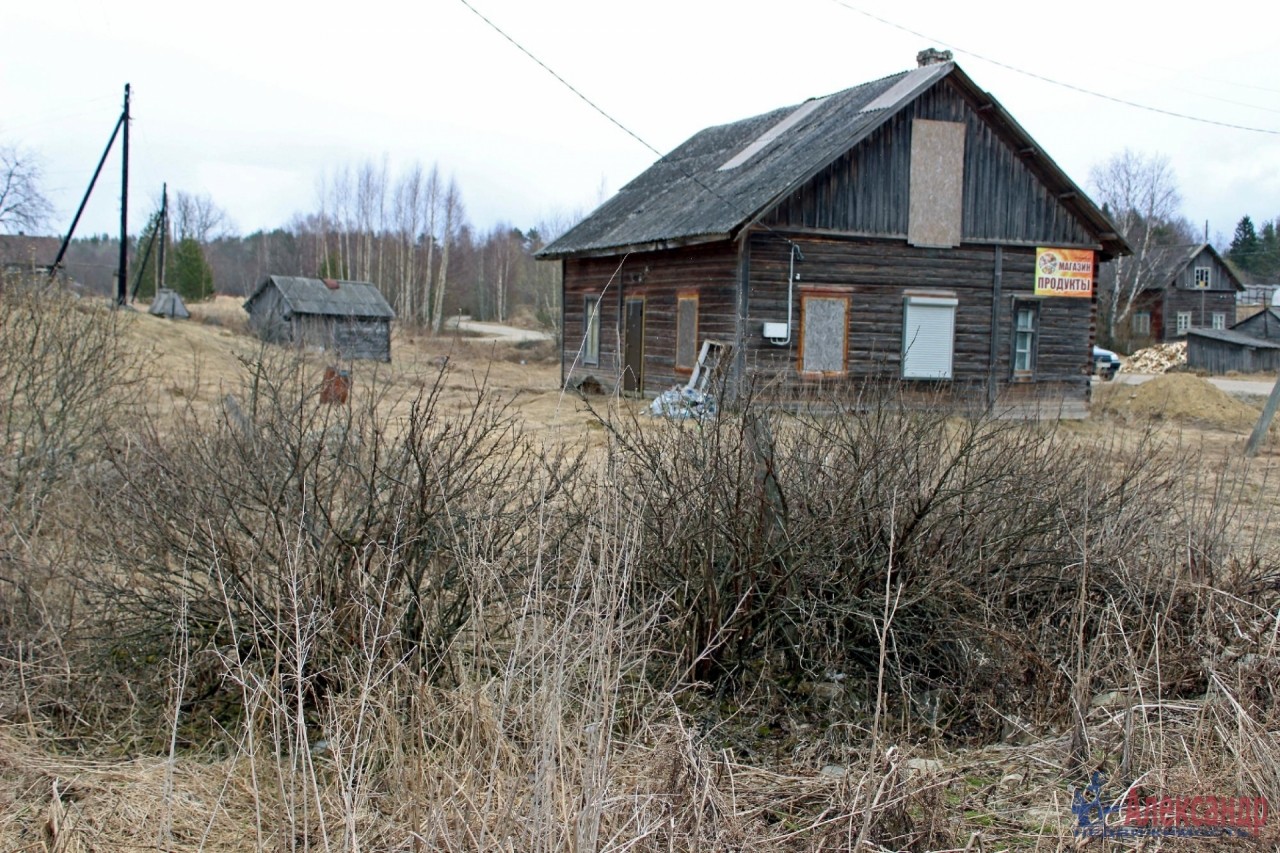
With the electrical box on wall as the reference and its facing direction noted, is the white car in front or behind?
behind

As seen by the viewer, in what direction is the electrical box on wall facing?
toward the camera

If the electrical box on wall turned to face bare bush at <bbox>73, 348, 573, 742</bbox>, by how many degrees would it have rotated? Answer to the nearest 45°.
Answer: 0° — it already faces it

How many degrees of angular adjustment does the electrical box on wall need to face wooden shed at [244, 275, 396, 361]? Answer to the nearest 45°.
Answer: approximately 135° to its right

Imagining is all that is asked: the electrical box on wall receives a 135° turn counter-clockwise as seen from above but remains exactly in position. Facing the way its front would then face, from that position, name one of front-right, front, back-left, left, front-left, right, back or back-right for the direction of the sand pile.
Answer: front

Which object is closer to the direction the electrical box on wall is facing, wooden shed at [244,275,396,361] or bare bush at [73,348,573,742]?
the bare bush

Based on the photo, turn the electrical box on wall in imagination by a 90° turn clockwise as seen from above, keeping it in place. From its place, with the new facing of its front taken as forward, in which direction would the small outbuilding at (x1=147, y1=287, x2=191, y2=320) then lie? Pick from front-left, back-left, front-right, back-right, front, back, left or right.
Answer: front-right

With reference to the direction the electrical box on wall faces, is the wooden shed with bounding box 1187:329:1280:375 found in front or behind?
behind

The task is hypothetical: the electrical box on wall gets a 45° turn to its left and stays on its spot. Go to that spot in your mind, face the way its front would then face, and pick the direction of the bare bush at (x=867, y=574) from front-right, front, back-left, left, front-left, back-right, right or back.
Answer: front-right
